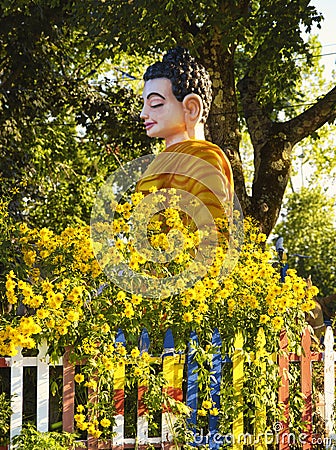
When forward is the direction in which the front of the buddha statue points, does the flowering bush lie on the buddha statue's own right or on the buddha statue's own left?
on the buddha statue's own left

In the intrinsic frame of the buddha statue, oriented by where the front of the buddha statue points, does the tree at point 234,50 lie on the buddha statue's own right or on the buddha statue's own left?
on the buddha statue's own right

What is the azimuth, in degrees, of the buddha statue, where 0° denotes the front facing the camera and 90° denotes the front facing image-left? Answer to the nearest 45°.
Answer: approximately 90°

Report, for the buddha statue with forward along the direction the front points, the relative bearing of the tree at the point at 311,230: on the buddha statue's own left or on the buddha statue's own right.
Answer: on the buddha statue's own right

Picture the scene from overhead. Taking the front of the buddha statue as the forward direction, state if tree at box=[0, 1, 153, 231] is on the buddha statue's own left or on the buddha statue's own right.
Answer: on the buddha statue's own right
